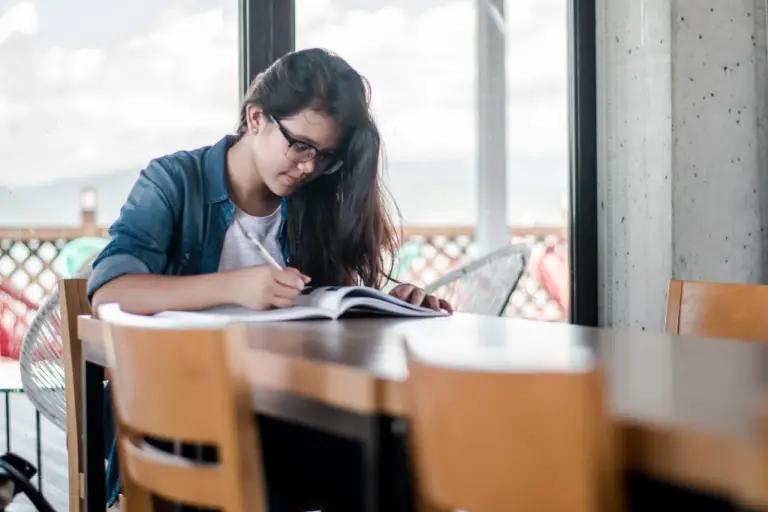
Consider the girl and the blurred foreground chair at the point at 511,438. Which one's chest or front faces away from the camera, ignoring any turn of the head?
the blurred foreground chair

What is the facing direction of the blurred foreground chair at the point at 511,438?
away from the camera

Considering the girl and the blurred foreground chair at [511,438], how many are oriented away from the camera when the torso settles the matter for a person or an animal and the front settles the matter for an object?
1

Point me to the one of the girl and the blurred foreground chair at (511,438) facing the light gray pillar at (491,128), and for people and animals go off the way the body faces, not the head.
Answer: the blurred foreground chair

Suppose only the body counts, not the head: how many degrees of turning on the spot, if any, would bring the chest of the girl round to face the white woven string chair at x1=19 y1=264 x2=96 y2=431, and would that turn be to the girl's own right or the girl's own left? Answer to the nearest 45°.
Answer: approximately 135° to the girl's own right

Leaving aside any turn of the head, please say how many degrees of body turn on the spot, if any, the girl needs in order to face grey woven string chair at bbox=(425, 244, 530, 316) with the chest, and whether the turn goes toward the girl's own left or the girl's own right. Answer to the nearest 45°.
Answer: approximately 90° to the girl's own left

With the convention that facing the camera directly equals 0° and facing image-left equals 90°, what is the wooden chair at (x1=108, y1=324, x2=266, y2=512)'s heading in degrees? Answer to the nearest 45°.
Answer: approximately 225°

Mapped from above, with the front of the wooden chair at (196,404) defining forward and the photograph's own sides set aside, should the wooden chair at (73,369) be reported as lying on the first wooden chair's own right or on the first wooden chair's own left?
on the first wooden chair's own left
